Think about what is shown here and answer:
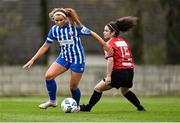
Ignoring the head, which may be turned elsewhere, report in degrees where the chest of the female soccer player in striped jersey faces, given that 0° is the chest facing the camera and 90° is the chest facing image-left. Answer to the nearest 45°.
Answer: approximately 45°

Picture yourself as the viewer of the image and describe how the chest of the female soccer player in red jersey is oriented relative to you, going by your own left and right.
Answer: facing away from the viewer and to the left of the viewer

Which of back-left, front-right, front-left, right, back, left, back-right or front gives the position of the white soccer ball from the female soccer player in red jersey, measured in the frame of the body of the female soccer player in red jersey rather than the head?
front-left
